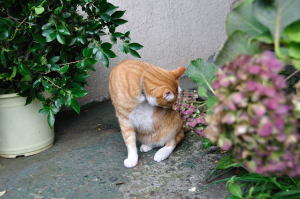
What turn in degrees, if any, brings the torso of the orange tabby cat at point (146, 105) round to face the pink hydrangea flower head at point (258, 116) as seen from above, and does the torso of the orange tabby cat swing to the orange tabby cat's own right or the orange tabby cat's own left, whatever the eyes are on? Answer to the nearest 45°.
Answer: approximately 45° to the orange tabby cat's own left

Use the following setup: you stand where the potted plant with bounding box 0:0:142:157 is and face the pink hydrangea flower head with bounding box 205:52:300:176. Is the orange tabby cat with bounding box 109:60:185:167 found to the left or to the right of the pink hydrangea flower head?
left
